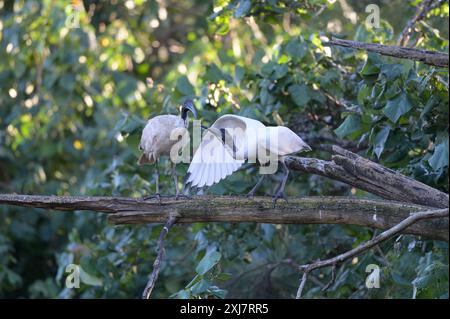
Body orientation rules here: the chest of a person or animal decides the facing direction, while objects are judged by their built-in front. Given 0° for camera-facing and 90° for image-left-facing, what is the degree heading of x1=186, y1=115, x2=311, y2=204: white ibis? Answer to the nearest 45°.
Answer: approximately 90°

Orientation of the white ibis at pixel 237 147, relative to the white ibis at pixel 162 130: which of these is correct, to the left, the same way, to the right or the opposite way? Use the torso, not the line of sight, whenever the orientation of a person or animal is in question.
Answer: the opposite way

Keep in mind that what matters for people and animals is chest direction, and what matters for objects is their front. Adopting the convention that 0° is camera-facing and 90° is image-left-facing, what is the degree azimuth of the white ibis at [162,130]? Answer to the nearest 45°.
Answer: approximately 270°

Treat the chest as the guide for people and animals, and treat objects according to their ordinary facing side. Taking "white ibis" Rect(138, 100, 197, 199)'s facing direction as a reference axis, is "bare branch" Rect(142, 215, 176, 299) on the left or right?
on its right

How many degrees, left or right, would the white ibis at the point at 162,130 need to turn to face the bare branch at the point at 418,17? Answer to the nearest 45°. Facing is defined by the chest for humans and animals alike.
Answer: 0° — it already faces it

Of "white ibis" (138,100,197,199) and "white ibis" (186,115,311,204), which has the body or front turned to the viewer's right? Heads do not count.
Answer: "white ibis" (138,100,197,199)

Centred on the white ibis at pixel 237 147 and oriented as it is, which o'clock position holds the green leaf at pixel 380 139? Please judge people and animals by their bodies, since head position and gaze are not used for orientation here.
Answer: The green leaf is roughly at 6 o'clock from the white ibis.

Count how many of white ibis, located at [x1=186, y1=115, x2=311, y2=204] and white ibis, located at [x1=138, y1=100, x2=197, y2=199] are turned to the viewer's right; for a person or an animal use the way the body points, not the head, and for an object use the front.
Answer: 1

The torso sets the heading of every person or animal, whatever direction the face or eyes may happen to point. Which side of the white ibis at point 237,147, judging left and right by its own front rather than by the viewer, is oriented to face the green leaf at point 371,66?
back

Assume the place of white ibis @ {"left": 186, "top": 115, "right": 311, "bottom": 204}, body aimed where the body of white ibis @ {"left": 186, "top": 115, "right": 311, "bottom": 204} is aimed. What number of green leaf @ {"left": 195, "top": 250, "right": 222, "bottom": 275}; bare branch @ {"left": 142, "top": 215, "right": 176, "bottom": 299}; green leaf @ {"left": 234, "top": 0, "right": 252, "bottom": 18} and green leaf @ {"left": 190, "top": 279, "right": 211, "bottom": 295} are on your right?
1
